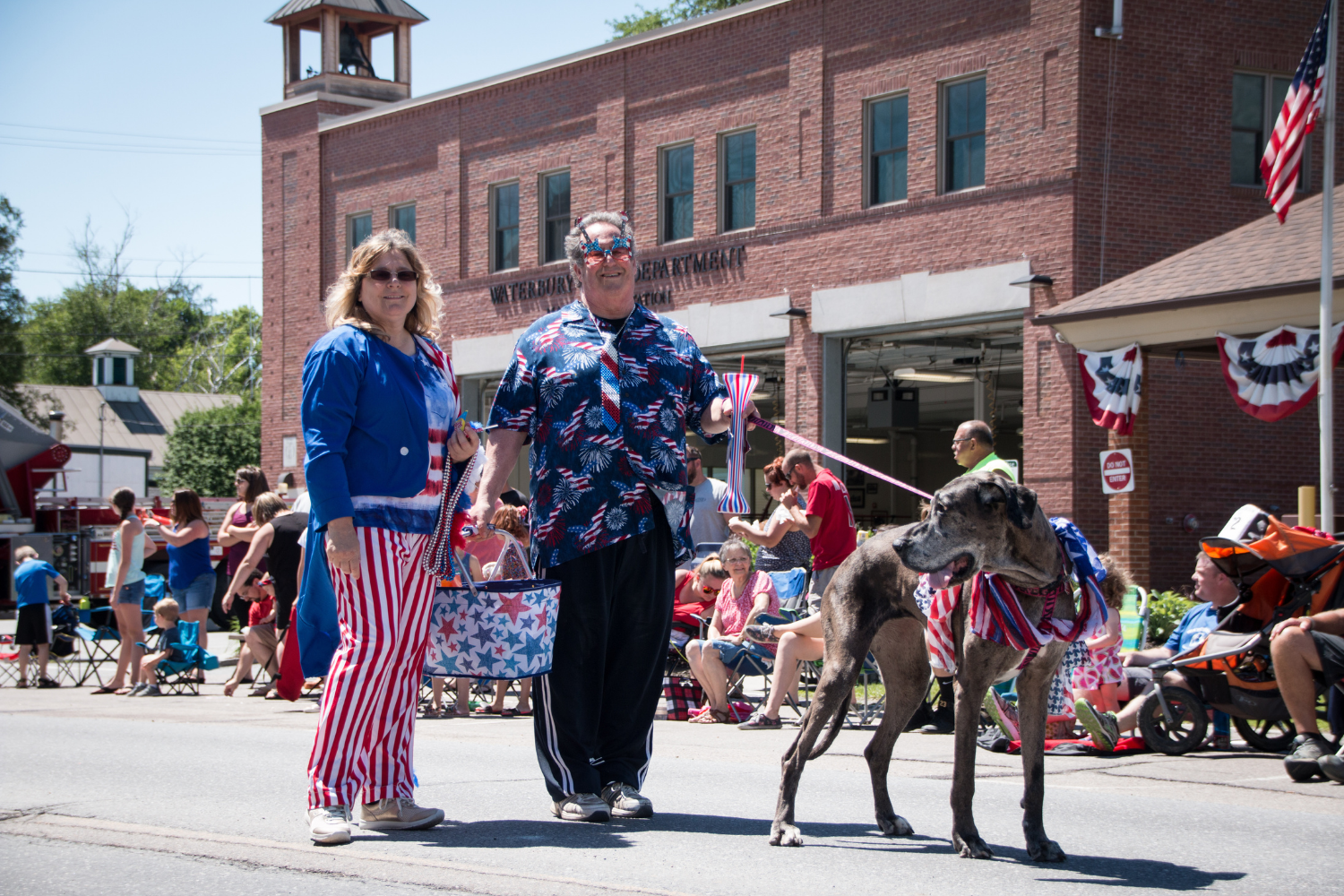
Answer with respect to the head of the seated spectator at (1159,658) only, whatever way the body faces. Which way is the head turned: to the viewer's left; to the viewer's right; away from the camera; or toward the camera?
to the viewer's left

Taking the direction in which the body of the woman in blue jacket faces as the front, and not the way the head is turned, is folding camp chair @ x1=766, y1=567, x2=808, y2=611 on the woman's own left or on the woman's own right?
on the woman's own left

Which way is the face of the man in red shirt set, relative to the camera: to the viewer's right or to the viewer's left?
to the viewer's left

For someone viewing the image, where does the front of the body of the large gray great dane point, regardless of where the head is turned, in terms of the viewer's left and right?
facing the viewer and to the right of the viewer

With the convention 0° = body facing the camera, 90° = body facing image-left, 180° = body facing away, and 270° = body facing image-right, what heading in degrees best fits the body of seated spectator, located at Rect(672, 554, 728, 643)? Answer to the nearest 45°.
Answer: approximately 315°

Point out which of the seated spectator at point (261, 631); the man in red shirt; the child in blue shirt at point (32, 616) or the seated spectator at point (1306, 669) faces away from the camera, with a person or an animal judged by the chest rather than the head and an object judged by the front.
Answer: the child in blue shirt
